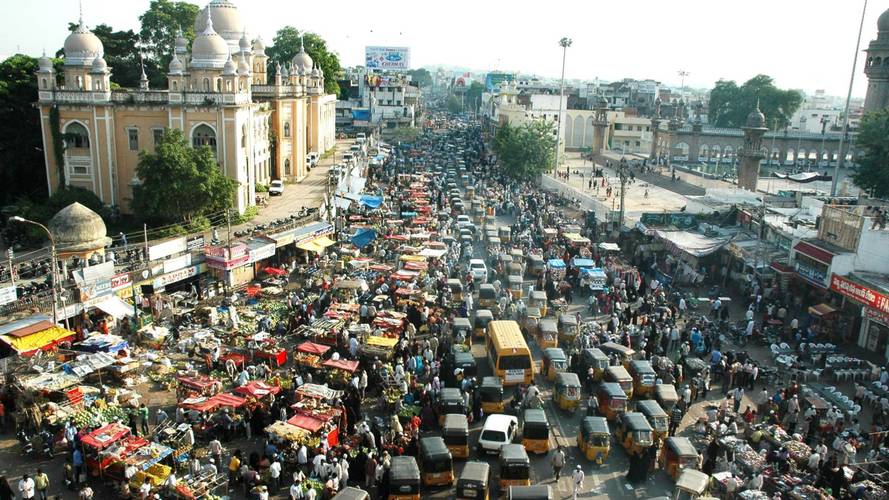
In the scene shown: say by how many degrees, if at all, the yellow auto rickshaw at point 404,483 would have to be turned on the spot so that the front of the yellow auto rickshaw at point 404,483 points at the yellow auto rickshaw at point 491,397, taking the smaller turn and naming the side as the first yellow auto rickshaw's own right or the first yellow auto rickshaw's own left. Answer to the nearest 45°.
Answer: approximately 45° to the first yellow auto rickshaw's own right

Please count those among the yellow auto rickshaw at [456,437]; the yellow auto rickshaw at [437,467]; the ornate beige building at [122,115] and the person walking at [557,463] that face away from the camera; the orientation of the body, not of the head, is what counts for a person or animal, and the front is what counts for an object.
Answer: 3

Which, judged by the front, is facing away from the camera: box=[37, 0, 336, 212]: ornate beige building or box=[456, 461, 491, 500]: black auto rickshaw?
the black auto rickshaw

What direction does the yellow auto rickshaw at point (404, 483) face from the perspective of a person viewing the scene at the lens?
facing away from the viewer

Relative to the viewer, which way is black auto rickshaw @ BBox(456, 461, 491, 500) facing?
away from the camera

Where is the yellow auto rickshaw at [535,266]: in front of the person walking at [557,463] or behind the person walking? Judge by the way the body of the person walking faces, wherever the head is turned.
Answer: in front

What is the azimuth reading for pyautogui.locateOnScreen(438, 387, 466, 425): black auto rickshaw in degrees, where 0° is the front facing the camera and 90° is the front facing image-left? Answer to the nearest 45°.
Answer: approximately 180°

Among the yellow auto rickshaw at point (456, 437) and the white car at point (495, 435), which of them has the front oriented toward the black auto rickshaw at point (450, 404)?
the yellow auto rickshaw at point (456, 437)

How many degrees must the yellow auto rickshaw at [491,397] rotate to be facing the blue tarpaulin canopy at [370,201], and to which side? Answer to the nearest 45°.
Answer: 0° — it already faces it

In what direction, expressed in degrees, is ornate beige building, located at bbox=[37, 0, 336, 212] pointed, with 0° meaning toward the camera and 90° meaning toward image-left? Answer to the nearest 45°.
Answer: approximately 315°

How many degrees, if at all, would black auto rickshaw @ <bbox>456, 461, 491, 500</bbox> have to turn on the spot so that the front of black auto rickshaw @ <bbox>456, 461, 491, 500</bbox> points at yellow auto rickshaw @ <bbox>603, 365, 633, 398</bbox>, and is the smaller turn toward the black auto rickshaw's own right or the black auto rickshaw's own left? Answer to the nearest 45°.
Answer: approximately 45° to the black auto rickshaw's own right

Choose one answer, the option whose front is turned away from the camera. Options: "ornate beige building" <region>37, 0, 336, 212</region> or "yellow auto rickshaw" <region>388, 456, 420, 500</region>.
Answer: the yellow auto rickshaw
